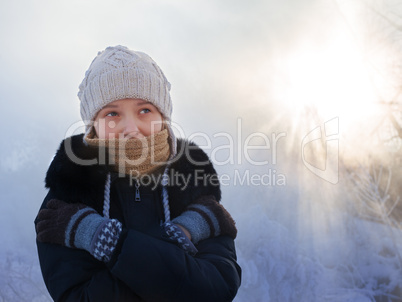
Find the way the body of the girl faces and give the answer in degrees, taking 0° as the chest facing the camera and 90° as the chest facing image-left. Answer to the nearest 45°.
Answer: approximately 0°
